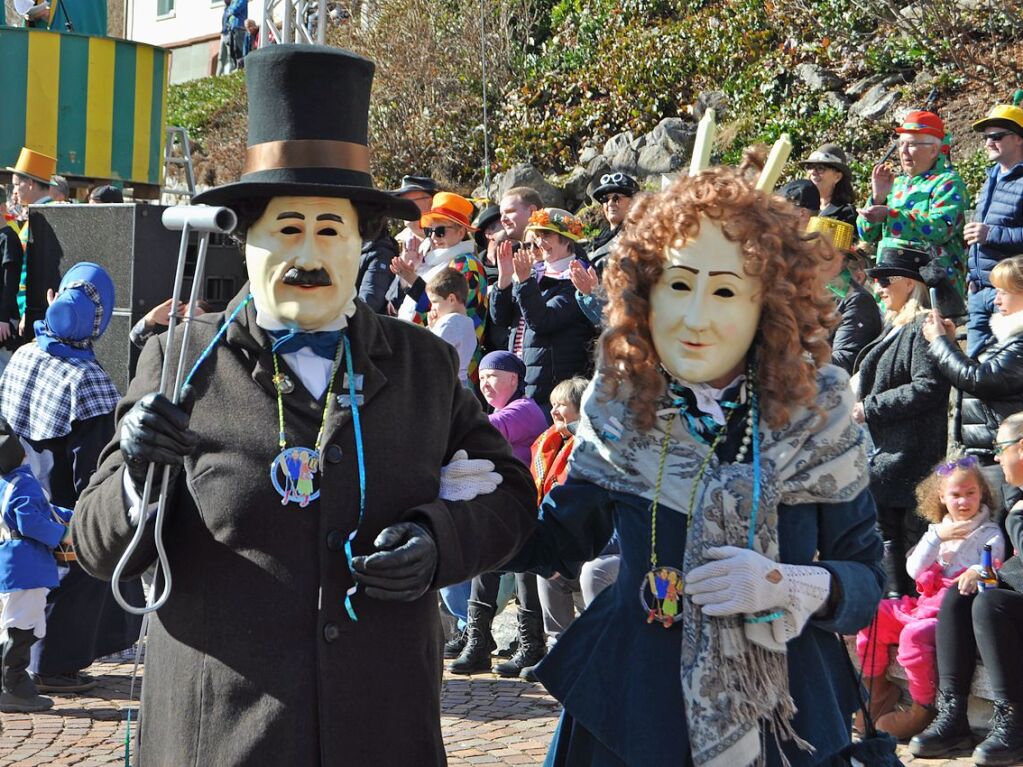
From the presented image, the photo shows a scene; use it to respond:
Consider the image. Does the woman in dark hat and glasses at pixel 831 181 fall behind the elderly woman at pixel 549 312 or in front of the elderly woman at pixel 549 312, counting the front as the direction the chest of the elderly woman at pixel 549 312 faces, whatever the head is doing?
behind

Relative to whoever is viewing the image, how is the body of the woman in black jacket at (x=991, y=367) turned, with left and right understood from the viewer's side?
facing to the left of the viewer

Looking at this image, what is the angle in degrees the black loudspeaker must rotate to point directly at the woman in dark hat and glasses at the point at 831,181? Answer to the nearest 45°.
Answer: approximately 135° to its left

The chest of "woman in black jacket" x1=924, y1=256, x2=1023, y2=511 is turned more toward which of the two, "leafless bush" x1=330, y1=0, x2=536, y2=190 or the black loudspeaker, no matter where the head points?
the black loudspeaker

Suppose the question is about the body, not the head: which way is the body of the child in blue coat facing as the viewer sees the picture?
to the viewer's right

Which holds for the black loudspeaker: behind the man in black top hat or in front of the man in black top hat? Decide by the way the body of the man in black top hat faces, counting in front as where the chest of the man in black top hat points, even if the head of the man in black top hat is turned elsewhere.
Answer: behind

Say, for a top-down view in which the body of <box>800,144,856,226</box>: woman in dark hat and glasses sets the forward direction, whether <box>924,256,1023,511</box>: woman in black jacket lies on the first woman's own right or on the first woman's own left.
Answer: on the first woman's own left

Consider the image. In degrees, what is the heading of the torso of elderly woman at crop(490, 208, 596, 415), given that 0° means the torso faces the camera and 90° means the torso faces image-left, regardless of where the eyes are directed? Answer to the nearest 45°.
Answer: approximately 45°

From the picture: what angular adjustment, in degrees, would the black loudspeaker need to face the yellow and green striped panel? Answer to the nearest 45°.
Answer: approximately 135° to its right
